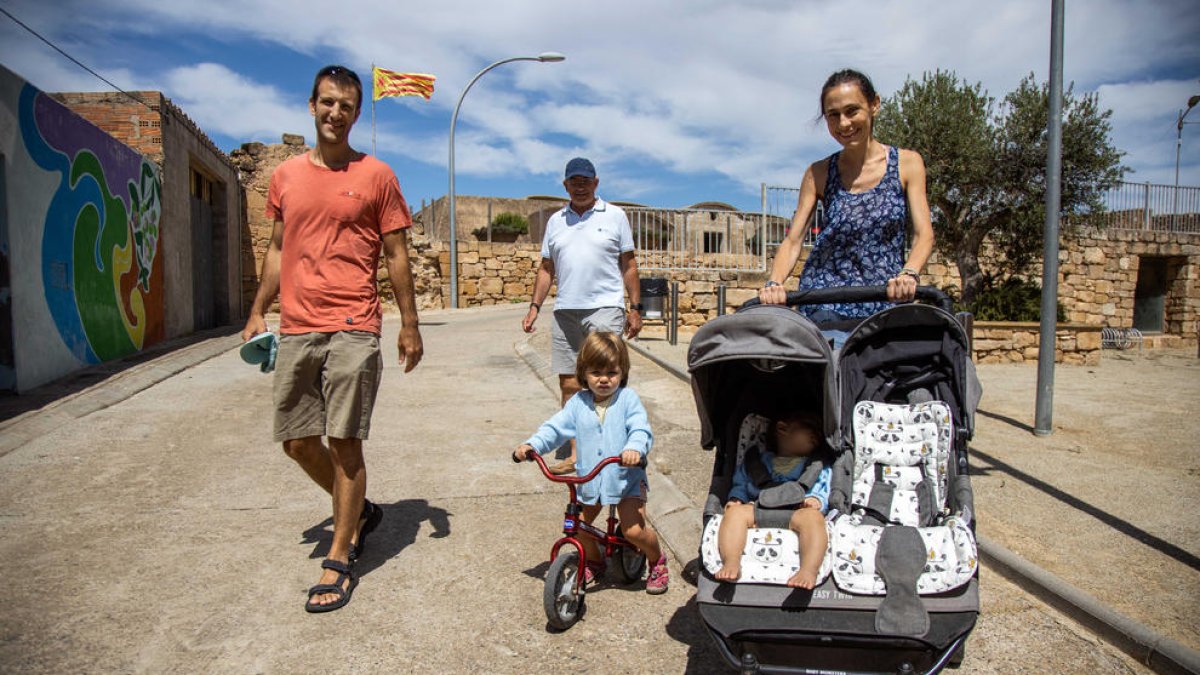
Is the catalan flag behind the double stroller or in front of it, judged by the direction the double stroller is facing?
behind

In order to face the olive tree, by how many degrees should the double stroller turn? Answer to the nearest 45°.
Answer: approximately 180°

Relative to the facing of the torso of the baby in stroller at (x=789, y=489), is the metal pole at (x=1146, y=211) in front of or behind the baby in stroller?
behind

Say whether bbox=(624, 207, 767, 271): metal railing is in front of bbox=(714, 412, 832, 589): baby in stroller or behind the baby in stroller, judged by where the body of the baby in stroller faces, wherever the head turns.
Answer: behind

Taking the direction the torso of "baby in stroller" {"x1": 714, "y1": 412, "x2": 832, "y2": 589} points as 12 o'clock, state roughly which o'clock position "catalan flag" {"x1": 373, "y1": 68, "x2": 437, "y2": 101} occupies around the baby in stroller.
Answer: The catalan flag is roughly at 5 o'clock from the baby in stroller.

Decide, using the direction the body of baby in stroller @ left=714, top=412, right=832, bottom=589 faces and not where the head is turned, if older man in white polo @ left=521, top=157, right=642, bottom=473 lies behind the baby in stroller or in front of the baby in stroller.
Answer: behind

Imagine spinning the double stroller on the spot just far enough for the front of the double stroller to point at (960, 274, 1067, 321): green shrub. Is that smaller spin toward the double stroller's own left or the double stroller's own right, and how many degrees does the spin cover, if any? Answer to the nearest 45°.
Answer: approximately 180°

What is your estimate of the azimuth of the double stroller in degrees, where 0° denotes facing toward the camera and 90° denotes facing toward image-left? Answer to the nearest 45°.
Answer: approximately 0°

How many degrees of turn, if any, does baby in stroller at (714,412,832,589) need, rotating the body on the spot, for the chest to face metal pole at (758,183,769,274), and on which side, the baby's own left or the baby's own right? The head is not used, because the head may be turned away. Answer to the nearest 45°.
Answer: approximately 180°

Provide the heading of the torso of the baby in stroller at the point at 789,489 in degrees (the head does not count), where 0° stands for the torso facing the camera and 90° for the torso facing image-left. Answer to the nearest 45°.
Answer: approximately 0°

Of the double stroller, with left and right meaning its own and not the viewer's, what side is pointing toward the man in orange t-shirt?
right
